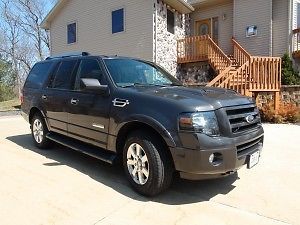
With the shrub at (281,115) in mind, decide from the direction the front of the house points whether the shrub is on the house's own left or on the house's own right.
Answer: on the house's own left

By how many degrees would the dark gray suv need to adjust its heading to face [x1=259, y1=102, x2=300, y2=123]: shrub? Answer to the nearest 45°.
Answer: approximately 90° to its left

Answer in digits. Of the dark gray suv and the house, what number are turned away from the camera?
0

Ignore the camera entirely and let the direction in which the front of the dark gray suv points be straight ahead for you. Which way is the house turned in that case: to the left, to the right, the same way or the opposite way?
to the right

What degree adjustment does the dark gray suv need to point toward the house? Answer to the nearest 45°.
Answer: approximately 135° to its left

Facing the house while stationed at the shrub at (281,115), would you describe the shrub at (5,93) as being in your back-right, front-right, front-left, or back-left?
front-left

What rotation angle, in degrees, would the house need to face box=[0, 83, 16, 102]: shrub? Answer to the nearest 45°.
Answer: approximately 90° to its right

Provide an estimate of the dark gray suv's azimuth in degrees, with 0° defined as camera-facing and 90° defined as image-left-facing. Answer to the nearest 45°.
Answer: approximately 315°

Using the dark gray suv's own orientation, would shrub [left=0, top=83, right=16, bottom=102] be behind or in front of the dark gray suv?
behind

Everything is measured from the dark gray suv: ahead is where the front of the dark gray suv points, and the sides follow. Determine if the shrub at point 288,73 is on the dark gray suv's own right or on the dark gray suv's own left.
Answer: on the dark gray suv's own left

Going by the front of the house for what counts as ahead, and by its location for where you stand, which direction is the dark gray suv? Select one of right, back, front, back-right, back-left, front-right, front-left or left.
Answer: front-left

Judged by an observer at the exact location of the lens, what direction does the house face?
facing the viewer and to the left of the viewer

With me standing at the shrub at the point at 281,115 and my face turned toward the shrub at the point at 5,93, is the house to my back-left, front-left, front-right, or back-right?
front-right
